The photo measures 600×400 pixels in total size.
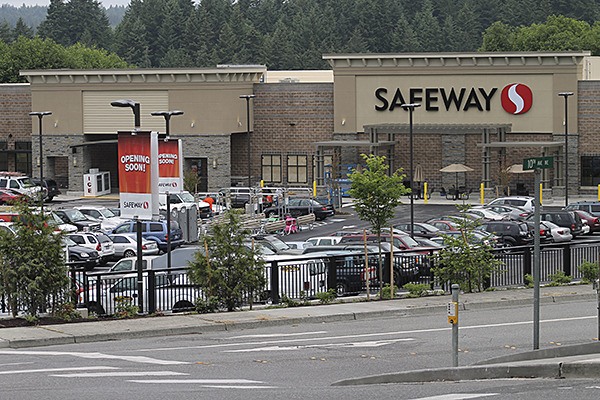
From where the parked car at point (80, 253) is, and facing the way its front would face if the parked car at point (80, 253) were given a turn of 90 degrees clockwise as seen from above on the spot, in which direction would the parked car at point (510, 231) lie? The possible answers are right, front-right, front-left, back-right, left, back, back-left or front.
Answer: back-left

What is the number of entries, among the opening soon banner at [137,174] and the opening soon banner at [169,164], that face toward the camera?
2

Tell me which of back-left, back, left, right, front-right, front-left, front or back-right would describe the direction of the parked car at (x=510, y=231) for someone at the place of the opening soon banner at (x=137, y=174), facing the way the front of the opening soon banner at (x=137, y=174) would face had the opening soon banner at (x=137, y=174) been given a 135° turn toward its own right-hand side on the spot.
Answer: right

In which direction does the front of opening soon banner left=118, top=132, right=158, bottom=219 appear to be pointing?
toward the camera

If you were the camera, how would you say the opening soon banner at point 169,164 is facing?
facing the viewer

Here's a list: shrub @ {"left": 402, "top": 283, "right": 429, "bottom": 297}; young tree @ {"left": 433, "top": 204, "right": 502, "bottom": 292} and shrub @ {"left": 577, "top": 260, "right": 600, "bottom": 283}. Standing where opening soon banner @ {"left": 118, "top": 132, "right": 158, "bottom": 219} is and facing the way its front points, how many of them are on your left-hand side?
3

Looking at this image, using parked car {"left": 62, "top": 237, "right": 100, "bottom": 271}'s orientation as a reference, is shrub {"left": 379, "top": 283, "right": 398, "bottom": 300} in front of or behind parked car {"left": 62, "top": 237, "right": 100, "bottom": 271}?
in front

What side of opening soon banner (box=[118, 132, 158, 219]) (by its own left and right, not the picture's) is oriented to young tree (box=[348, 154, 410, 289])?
left

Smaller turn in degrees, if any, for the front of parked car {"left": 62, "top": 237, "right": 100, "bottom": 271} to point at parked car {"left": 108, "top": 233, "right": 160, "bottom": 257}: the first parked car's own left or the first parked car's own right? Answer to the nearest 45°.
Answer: approximately 90° to the first parked car's own left

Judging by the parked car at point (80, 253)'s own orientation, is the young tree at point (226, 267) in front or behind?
in front

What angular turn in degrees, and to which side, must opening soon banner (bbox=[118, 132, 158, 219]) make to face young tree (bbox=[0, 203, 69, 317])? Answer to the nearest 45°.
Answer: approximately 45° to its right

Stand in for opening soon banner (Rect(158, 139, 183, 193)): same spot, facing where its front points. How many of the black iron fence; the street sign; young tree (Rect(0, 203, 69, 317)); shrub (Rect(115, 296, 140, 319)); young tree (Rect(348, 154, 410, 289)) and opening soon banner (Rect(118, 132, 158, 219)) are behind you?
0
